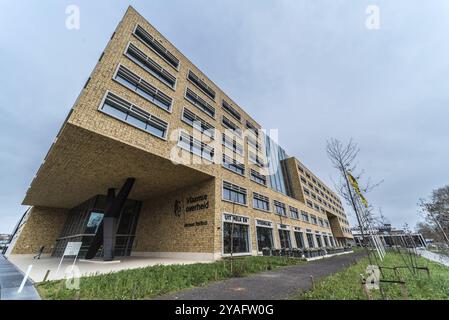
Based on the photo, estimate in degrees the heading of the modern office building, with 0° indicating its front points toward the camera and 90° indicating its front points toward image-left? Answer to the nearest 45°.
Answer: approximately 315°
